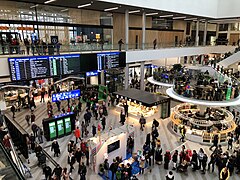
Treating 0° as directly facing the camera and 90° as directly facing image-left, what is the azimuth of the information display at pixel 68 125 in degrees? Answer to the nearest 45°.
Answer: approximately 315°

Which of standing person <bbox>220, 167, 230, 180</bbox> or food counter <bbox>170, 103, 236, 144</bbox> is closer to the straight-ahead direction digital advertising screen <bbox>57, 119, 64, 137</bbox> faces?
the standing person

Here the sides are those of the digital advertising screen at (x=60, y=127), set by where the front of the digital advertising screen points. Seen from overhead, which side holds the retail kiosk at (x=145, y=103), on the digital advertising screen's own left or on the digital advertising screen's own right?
on the digital advertising screen's own left

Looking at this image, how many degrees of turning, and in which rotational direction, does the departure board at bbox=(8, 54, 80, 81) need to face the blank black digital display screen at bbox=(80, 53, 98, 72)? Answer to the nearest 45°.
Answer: approximately 90° to its left
